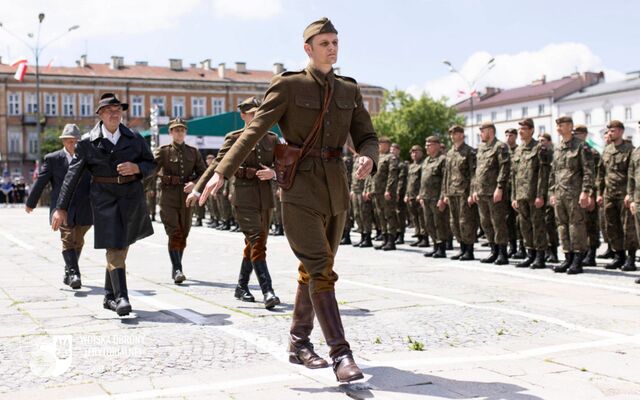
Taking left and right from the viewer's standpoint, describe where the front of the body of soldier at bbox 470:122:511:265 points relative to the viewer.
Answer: facing the viewer and to the left of the viewer

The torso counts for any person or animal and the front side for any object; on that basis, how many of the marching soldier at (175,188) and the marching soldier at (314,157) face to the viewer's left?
0

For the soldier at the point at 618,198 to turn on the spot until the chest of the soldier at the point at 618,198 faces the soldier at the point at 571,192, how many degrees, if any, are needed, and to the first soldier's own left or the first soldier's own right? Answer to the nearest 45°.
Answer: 0° — they already face them

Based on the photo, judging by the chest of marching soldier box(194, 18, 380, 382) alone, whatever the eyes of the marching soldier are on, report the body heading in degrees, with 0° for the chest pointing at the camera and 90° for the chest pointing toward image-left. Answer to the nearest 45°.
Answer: approximately 315°

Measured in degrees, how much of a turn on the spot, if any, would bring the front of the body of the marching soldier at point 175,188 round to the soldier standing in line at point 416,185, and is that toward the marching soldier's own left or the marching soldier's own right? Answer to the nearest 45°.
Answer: approximately 135° to the marching soldier's own left

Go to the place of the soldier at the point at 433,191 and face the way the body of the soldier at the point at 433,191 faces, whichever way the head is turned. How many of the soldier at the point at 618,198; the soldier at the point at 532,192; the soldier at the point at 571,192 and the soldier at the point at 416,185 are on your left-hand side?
3

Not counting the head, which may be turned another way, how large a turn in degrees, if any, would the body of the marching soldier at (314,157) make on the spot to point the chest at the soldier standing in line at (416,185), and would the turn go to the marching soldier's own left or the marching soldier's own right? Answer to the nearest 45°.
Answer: approximately 135° to the marching soldier's own left

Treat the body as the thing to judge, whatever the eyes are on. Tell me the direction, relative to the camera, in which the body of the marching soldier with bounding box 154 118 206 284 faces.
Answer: toward the camera

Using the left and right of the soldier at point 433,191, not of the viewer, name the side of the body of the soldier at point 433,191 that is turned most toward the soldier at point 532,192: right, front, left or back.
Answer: left

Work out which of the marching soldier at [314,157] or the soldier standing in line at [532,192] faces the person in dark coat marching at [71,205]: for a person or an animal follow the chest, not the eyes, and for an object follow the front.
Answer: the soldier standing in line at [532,192]
